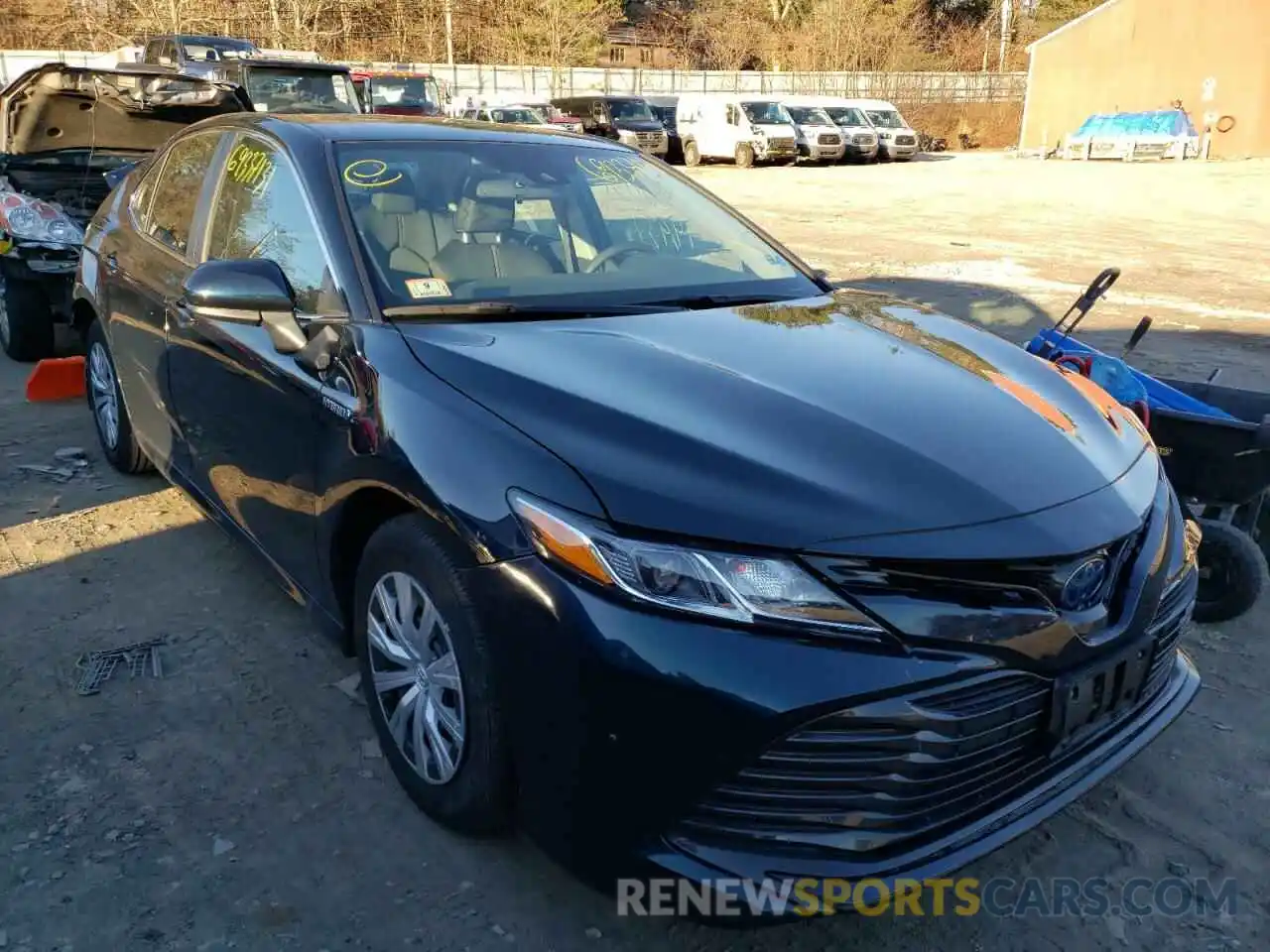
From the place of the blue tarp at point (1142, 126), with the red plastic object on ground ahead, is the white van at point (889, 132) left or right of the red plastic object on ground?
right

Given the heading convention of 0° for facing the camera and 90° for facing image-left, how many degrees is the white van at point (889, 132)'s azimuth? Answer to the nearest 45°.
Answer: approximately 315°

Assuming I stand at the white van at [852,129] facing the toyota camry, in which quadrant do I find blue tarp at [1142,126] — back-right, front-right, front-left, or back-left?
back-left

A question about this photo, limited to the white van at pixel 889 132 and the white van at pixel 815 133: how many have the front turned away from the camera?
0

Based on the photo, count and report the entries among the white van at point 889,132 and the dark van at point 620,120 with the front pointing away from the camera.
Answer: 0

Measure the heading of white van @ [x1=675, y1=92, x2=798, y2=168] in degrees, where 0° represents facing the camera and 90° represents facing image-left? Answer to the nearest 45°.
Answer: approximately 315°

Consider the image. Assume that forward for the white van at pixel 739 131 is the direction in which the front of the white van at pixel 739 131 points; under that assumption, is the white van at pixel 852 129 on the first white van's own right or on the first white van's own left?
on the first white van's own left

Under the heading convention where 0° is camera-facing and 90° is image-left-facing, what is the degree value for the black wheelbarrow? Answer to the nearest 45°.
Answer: approximately 315°

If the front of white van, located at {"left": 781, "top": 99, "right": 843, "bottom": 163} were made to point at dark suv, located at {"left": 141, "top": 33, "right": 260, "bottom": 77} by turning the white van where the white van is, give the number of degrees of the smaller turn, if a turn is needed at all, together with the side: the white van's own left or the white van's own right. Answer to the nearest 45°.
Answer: approximately 90° to the white van's own right

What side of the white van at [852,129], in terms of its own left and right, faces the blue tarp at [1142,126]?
left

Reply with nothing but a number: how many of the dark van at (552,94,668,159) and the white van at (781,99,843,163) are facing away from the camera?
0

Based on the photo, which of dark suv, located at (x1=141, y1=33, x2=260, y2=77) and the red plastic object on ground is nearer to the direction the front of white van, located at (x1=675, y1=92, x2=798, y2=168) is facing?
the red plastic object on ground

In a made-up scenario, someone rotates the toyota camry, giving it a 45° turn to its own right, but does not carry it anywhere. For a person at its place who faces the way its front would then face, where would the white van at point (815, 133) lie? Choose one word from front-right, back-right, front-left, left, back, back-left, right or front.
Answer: back

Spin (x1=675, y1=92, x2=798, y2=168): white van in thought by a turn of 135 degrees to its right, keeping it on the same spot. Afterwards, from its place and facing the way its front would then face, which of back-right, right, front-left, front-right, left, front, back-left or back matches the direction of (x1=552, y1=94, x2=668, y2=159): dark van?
front

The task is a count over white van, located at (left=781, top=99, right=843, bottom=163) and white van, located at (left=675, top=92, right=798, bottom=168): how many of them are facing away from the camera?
0

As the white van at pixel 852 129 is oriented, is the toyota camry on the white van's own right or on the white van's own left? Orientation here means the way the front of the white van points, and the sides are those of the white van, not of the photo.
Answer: on the white van's own right
